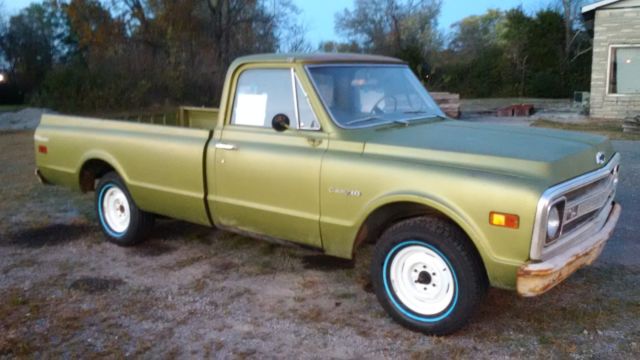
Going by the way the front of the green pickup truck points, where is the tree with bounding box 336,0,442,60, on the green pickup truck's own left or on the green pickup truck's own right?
on the green pickup truck's own left

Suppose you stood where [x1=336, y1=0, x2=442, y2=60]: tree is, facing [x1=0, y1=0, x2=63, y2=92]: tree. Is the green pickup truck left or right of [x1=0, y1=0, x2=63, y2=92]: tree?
left

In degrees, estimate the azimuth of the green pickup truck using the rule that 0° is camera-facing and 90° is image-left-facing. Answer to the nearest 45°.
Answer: approximately 315°

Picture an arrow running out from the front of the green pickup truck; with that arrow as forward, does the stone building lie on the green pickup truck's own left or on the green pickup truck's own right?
on the green pickup truck's own left

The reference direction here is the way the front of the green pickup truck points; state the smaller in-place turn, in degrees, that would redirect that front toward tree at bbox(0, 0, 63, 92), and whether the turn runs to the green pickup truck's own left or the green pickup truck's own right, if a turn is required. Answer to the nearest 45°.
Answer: approximately 180°

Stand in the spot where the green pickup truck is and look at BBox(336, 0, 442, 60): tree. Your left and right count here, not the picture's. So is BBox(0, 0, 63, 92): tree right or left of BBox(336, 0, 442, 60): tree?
left
